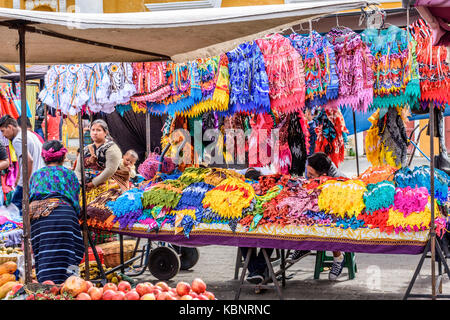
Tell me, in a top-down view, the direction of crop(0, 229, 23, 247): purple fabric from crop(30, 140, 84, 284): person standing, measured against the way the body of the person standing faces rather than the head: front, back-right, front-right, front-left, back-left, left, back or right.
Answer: front-left

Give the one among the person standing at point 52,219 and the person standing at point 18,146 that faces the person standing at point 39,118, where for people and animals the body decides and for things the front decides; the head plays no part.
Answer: the person standing at point 52,219

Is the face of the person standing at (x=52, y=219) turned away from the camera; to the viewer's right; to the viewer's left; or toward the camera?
away from the camera

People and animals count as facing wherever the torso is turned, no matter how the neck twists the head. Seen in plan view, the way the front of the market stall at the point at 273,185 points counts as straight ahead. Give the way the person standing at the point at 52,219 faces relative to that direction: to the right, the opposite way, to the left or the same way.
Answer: the opposite way

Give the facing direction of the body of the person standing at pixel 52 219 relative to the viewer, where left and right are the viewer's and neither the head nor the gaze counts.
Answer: facing away from the viewer

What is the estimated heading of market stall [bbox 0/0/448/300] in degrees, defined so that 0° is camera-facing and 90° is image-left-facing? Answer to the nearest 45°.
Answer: approximately 0°
